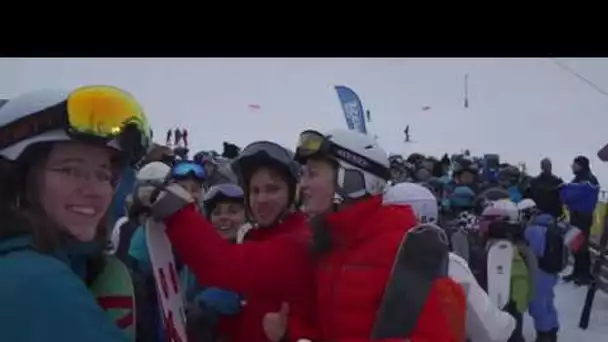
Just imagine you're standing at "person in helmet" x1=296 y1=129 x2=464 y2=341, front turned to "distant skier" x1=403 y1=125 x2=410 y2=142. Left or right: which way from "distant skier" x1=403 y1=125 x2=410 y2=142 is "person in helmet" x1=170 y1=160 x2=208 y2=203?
left

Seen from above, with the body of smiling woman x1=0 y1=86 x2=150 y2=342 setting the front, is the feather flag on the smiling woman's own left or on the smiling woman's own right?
on the smiling woman's own left

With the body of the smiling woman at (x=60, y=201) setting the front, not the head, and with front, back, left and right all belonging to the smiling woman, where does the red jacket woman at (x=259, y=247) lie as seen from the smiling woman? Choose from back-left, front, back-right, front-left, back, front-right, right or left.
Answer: left

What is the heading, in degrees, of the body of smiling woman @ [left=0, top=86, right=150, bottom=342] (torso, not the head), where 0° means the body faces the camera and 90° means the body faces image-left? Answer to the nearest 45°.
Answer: approximately 315°

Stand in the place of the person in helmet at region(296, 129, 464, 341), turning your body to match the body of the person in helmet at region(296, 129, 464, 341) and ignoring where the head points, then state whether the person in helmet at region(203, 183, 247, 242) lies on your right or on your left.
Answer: on your right

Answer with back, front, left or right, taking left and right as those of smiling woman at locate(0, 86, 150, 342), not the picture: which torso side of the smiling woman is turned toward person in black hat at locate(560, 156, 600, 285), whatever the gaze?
left
